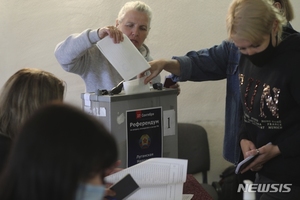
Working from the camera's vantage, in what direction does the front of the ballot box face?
facing the viewer and to the right of the viewer

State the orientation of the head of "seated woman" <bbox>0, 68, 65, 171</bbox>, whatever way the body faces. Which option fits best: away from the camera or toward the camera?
away from the camera

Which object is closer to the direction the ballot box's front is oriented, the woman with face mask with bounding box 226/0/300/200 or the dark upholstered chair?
the woman with face mask

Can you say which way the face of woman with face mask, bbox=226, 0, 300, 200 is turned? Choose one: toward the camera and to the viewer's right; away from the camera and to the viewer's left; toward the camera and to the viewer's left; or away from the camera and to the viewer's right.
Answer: toward the camera and to the viewer's left

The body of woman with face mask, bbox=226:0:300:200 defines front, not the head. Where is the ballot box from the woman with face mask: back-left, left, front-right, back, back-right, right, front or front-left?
front-right

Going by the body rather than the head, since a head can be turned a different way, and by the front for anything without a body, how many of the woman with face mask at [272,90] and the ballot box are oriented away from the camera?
0

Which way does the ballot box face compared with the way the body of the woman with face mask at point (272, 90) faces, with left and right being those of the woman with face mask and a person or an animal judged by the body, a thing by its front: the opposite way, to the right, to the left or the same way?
to the left

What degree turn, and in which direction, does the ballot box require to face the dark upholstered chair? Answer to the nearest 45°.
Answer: approximately 135° to its left

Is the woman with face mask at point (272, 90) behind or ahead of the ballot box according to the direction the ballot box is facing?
ahead

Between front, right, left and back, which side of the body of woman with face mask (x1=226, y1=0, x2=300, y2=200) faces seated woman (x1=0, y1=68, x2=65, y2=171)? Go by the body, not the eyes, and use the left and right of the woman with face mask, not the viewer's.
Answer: front
